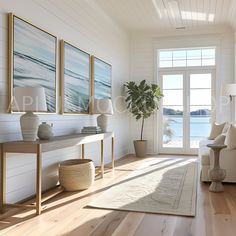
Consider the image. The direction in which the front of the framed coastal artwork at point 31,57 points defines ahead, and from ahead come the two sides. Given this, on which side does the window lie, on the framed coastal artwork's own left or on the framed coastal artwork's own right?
on the framed coastal artwork's own left

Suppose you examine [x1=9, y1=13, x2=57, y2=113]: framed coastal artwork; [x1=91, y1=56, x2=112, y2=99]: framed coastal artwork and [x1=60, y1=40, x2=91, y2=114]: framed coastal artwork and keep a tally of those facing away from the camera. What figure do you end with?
0

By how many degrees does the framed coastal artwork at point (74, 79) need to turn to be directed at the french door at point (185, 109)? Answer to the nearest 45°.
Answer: approximately 90° to its left

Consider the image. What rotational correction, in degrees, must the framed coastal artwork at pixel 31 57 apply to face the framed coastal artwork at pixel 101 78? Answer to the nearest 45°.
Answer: approximately 90° to its left

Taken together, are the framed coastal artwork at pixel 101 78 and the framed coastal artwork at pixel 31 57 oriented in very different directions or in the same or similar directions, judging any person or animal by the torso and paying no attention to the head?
same or similar directions

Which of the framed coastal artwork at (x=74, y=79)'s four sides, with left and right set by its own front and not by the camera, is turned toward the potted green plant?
left

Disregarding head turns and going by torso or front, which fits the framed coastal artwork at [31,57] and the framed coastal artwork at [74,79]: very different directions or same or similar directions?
same or similar directions

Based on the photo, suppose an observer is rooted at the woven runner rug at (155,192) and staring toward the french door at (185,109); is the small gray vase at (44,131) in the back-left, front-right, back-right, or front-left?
back-left

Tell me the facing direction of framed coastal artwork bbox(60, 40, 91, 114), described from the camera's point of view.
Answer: facing the viewer and to the right of the viewer

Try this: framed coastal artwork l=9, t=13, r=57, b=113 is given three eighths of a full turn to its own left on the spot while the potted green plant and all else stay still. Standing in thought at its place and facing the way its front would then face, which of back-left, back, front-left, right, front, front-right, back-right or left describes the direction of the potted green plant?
front-right
